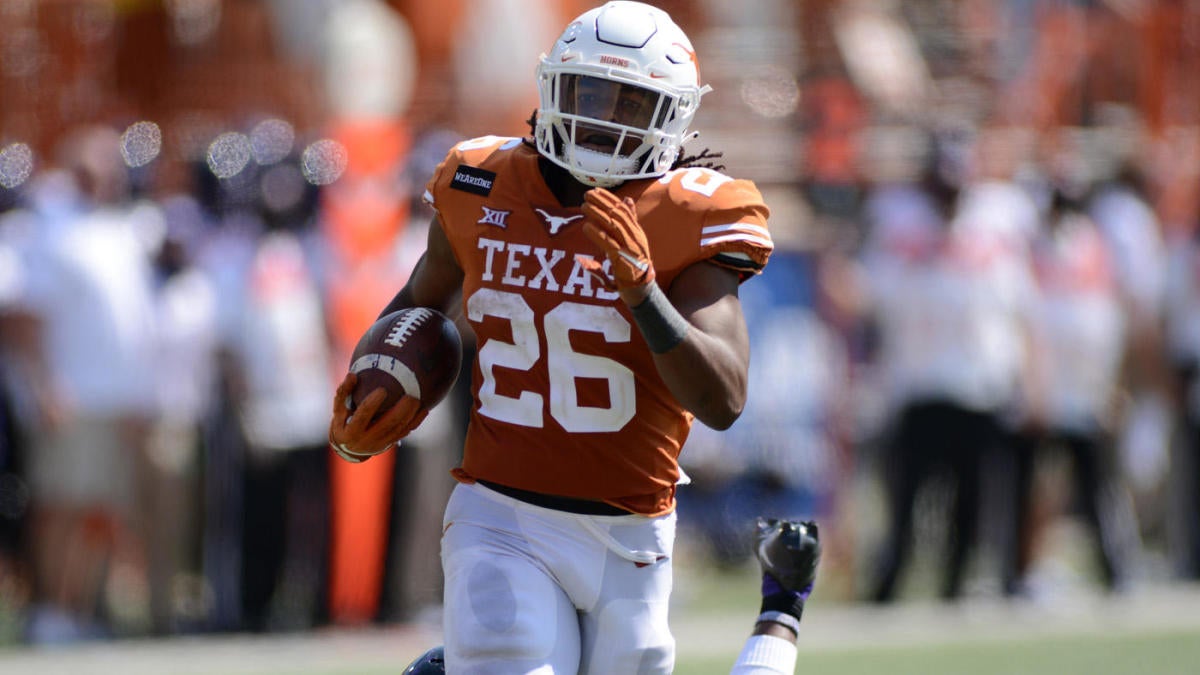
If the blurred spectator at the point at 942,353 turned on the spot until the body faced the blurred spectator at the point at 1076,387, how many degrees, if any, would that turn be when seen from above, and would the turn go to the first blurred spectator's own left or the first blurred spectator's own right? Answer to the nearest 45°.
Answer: approximately 135° to the first blurred spectator's own left

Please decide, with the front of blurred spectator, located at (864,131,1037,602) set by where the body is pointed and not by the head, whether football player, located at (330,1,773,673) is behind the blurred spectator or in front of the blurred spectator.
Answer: in front

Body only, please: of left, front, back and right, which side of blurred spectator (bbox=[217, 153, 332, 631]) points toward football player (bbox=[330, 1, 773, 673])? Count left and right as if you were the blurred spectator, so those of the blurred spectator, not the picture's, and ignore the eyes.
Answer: front

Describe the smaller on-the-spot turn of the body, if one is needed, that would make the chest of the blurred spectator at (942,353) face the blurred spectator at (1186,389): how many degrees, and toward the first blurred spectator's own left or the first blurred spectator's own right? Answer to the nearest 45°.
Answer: approximately 135° to the first blurred spectator's own left

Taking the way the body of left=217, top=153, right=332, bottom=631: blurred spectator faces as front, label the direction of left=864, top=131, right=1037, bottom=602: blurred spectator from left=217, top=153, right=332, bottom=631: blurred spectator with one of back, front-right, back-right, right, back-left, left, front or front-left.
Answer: left

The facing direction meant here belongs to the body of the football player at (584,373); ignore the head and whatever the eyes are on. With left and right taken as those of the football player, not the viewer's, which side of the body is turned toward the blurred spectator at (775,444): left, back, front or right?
back

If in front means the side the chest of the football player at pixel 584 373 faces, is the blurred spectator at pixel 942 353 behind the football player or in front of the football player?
behind

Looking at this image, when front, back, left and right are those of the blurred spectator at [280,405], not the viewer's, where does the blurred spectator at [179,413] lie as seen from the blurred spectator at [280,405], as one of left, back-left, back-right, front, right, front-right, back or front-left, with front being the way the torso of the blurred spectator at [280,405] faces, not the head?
right

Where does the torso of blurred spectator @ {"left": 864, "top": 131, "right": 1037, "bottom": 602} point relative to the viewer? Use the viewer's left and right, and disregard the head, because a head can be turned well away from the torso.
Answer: facing the viewer

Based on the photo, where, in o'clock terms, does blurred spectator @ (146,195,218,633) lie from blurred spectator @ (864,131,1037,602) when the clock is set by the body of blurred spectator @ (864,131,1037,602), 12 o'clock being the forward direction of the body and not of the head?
blurred spectator @ (146,195,218,633) is roughly at 2 o'clock from blurred spectator @ (864,131,1037,602).

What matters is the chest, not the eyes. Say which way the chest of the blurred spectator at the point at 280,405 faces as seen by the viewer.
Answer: toward the camera
